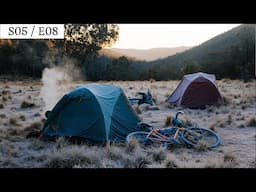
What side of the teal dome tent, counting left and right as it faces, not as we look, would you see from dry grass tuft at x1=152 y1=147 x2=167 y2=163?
left

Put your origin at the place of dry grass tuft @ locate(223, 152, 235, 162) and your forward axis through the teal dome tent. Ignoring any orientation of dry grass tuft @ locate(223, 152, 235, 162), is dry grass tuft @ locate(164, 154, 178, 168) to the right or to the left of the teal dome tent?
left

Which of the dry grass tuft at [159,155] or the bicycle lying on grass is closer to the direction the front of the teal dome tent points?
the dry grass tuft

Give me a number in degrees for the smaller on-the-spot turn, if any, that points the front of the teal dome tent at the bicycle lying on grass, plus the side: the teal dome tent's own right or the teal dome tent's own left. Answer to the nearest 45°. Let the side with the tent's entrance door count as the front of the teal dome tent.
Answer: approximately 135° to the teal dome tent's own left

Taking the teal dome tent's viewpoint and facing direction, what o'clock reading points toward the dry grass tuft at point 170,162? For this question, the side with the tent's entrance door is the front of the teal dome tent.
The dry grass tuft is roughly at 9 o'clock from the teal dome tent.

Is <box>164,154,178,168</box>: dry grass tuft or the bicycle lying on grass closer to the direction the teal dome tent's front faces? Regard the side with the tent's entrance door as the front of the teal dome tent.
the dry grass tuft

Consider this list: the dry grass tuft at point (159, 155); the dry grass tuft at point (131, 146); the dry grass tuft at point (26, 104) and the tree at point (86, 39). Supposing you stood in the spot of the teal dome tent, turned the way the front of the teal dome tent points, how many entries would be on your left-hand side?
2

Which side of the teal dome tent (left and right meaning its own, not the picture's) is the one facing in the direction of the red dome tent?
back

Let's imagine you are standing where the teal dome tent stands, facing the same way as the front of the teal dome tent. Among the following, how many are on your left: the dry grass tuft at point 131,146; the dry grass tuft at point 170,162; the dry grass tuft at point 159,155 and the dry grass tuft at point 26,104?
3

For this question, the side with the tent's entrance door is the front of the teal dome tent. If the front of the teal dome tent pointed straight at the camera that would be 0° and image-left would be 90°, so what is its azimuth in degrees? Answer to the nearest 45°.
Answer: approximately 45°

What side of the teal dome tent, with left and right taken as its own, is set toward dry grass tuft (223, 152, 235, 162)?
left
